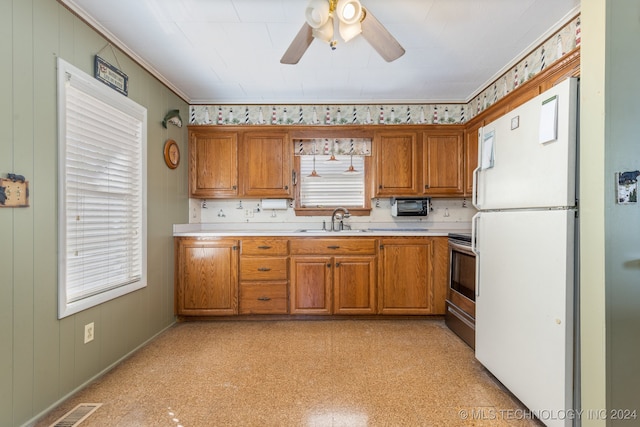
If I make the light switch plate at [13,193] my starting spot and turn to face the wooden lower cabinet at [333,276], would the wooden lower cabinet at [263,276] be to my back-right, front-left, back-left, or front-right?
front-left

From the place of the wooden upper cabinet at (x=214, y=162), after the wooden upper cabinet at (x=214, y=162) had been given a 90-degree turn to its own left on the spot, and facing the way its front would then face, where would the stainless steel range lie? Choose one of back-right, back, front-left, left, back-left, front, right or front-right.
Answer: front-right

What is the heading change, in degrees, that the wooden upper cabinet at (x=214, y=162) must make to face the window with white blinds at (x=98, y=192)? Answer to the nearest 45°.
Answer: approximately 45° to its right

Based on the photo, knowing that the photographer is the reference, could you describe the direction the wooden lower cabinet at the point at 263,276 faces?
facing the viewer

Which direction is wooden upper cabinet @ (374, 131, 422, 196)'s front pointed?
toward the camera

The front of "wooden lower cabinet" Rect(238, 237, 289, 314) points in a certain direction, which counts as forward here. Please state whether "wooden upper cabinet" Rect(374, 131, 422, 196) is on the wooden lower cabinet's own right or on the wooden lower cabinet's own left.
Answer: on the wooden lower cabinet's own left

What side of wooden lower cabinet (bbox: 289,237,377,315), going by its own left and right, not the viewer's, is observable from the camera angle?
front

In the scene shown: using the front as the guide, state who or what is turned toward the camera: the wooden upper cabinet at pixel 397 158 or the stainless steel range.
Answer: the wooden upper cabinet

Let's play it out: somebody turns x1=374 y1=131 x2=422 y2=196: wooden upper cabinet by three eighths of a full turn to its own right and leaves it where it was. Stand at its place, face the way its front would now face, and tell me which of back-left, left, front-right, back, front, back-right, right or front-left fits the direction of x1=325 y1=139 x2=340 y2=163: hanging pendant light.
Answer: front-left

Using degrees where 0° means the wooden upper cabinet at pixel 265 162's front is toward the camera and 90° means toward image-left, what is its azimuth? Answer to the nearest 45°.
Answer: approximately 0°

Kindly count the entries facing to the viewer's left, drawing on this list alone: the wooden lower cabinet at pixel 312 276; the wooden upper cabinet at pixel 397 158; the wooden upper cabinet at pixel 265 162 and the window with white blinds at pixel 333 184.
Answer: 0

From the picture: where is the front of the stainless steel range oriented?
to the viewer's left

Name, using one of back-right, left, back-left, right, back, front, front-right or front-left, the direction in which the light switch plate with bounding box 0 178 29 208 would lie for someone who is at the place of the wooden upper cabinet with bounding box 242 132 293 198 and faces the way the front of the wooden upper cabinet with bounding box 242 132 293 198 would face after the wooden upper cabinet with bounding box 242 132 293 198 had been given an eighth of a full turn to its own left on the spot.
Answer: right

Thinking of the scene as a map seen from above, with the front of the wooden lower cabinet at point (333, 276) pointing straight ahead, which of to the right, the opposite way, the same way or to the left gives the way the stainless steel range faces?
to the right

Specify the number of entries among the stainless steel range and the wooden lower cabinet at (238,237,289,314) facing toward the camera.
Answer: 1

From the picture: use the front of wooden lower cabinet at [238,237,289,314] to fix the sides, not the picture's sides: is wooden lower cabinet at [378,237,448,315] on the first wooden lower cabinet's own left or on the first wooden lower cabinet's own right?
on the first wooden lower cabinet's own left

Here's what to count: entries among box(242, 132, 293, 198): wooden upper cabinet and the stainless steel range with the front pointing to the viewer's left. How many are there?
1

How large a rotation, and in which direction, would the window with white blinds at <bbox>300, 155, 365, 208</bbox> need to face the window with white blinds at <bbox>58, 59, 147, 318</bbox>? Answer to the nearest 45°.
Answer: approximately 45° to its right
